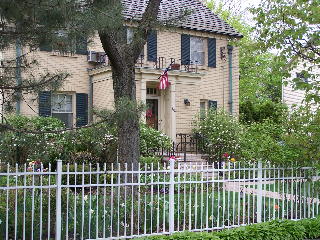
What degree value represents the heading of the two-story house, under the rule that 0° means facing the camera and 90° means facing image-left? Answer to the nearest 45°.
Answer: approximately 0°

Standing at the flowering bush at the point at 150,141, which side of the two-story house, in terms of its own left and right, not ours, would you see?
front

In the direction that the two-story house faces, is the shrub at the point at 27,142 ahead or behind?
ahead

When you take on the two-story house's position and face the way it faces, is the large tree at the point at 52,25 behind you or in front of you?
in front

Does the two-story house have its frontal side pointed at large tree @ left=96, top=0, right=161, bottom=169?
yes

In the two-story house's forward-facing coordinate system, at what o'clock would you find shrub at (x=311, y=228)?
The shrub is roughly at 12 o'clock from the two-story house.

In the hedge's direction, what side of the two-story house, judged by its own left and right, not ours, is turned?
front

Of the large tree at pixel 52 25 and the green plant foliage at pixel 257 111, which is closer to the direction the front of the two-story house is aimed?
the large tree

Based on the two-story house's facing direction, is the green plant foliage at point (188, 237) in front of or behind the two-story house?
in front

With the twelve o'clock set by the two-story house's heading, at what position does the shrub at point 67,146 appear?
The shrub is roughly at 1 o'clock from the two-story house.
